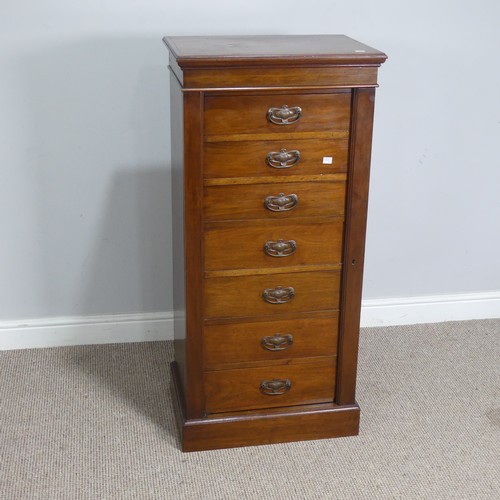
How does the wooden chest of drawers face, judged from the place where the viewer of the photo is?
facing the viewer
